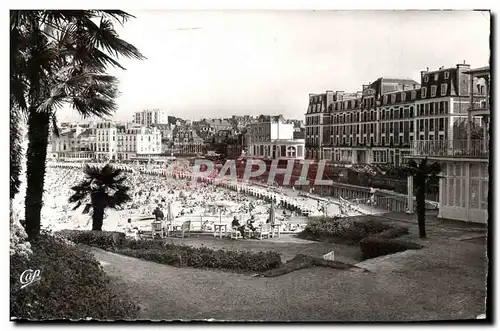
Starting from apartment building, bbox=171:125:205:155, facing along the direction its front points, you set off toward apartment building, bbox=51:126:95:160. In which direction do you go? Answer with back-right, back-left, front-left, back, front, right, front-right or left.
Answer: right

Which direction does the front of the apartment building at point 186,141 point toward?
toward the camera

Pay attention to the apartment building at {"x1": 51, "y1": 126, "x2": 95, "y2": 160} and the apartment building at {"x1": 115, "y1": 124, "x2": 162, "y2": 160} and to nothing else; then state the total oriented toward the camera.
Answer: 2

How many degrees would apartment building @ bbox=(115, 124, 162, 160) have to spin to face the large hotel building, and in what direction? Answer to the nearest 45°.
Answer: approximately 90° to its left

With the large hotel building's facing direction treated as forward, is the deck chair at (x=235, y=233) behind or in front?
in front

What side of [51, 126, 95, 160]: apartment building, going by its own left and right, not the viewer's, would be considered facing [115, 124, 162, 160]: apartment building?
left

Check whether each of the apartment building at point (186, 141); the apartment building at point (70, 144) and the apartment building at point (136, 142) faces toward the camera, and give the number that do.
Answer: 3

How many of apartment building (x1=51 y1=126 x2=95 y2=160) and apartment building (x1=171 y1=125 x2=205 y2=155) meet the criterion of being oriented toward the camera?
2

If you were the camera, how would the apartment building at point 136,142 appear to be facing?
facing the viewer

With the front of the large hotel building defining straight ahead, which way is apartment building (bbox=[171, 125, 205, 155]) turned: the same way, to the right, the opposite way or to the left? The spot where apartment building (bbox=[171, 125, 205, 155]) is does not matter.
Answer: to the left

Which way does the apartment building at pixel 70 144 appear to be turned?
toward the camera
